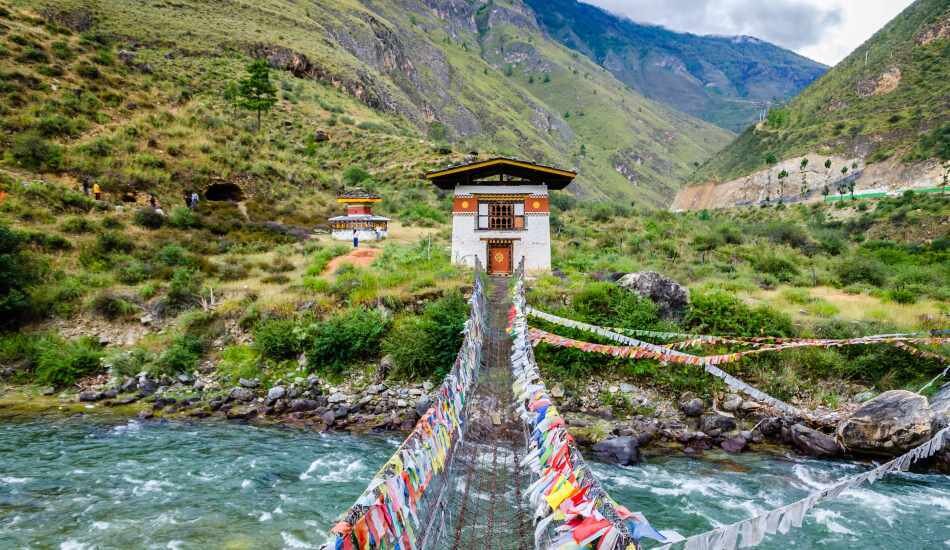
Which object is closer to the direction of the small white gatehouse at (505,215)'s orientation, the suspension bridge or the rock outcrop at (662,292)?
the suspension bridge

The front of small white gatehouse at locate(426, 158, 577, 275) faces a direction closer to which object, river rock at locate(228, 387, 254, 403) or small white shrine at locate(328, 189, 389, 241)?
the river rock

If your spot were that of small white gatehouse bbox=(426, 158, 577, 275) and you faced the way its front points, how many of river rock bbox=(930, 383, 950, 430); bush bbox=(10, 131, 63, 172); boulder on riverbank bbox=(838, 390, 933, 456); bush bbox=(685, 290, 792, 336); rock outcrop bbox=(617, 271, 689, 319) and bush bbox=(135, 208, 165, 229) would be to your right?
2

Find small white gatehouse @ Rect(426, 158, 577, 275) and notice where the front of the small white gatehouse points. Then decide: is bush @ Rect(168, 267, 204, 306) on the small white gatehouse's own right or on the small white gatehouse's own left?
on the small white gatehouse's own right

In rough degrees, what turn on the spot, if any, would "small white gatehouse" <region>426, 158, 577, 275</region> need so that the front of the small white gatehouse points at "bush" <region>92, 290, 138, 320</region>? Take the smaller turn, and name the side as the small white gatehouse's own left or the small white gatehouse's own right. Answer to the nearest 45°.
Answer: approximately 90° to the small white gatehouse's own right

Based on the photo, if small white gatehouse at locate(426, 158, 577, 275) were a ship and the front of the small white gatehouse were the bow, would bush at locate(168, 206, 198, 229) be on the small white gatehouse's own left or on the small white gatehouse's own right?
on the small white gatehouse's own right

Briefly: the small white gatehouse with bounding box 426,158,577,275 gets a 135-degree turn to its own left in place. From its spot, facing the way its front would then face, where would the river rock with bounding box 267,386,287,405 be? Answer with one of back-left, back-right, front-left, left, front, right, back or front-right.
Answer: back

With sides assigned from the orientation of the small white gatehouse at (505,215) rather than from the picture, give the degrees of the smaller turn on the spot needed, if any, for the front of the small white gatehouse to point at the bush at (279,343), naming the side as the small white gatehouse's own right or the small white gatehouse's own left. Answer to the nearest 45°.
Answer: approximately 45° to the small white gatehouse's own right

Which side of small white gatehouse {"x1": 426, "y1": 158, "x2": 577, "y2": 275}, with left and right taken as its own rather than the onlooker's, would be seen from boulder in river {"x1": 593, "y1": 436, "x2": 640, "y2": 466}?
front

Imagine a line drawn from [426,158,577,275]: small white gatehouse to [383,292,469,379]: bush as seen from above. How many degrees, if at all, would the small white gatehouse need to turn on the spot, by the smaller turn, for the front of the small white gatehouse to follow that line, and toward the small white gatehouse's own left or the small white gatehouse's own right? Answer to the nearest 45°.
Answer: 0° — it already faces it

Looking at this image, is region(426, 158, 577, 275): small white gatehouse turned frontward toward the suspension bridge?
yes

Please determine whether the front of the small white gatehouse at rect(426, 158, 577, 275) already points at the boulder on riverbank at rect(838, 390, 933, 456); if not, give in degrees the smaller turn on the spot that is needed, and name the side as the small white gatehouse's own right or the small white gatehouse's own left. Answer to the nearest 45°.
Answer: approximately 45° to the small white gatehouse's own left

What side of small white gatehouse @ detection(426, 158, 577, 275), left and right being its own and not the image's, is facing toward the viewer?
front

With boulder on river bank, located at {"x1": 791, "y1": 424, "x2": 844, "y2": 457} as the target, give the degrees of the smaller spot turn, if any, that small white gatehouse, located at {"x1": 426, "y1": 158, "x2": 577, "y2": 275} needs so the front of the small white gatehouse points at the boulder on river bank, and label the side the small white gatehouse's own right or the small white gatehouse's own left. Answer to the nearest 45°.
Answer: approximately 45° to the small white gatehouse's own left

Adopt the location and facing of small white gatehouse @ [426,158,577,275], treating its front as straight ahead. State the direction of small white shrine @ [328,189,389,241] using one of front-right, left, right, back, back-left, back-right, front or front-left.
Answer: back-right

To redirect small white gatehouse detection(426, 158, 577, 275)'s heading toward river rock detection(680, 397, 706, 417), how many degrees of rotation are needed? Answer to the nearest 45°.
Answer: approximately 45° to its left

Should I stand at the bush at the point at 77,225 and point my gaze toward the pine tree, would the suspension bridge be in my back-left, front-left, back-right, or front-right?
back-right
